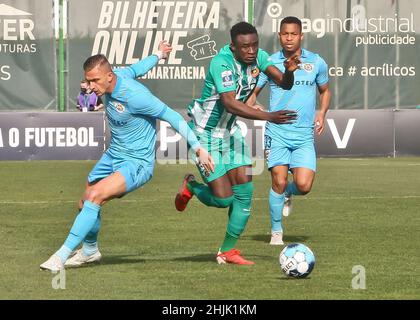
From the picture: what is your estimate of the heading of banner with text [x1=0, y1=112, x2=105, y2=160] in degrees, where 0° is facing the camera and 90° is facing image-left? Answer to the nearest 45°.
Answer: approximately 0°

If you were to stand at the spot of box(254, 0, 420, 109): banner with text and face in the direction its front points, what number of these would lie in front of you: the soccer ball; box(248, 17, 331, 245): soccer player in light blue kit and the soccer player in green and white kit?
3

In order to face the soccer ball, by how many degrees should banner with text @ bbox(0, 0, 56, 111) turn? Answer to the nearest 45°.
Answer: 0° — it already faces it

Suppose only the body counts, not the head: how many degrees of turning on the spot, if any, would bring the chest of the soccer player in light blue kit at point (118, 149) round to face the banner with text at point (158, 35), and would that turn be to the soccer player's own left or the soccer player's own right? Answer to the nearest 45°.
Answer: approximately 135° to the soccer player's own right

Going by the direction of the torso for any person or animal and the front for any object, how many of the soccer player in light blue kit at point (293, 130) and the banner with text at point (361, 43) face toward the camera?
2
